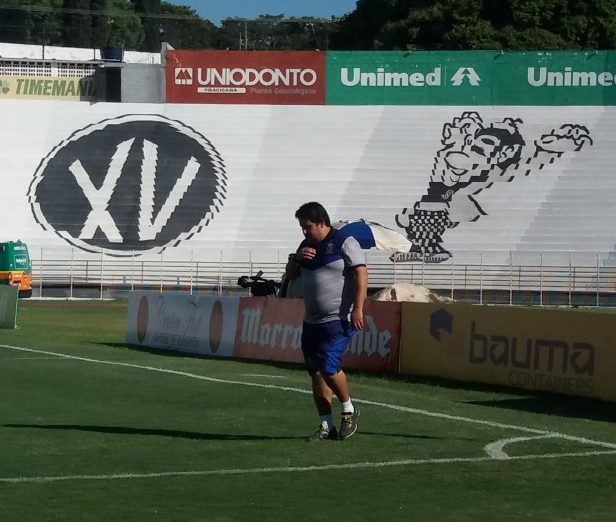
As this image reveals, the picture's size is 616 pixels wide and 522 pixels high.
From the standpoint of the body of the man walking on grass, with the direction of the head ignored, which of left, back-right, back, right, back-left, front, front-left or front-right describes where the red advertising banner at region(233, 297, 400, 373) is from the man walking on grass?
back-right

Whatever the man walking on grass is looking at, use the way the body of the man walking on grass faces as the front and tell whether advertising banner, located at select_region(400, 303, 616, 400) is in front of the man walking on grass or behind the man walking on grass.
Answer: behind

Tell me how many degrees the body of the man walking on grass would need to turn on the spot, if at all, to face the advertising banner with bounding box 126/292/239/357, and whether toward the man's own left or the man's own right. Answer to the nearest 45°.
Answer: approximately 135° to the man's own right

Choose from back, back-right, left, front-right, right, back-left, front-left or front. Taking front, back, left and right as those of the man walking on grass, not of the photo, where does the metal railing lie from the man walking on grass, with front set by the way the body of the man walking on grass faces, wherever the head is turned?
back-right

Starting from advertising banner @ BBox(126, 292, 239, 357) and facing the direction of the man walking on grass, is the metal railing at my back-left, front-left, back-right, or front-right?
back-left

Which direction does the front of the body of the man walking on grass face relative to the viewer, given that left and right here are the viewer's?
facing the viewer and to the left of the viewer

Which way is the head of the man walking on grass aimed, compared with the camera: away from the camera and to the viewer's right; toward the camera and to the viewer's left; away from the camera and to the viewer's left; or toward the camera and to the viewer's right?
toward the camera and to the viewer's left
